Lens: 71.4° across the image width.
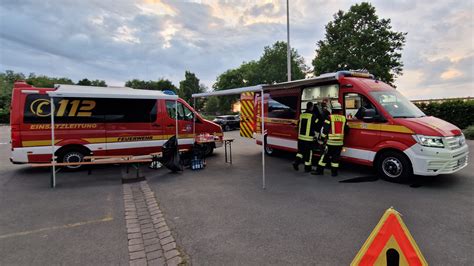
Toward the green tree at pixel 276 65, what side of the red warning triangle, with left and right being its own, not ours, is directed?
back

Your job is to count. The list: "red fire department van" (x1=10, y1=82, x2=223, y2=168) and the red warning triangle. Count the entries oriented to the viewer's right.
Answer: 1

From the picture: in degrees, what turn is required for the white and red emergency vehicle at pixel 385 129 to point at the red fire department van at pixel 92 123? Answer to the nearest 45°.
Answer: approximately 135° to its right

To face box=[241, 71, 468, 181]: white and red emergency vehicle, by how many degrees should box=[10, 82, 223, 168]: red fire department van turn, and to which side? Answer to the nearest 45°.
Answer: approximately 45° to its right

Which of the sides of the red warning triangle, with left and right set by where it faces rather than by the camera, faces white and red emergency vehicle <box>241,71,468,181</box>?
back

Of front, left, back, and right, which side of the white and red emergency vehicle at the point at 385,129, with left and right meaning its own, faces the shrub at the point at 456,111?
left

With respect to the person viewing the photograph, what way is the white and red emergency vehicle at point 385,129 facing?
facing the viewer and to the right of the viewer

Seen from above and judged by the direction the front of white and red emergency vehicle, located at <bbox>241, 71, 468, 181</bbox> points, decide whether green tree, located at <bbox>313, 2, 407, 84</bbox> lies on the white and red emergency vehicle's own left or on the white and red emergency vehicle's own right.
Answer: on the white and red emergency vehicle's own left

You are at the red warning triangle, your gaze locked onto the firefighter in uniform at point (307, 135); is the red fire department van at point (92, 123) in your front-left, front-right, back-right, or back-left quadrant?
front-left

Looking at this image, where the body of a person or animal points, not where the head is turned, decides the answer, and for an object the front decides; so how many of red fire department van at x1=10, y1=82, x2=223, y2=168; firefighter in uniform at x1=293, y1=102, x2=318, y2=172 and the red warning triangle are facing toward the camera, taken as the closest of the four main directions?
1

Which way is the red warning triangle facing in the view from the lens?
facing the viewer

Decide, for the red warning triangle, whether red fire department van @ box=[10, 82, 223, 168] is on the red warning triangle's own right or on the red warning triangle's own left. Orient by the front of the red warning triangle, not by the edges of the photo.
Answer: on the red warning triangle's own right

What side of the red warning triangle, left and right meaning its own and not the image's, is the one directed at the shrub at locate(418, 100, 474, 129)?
back

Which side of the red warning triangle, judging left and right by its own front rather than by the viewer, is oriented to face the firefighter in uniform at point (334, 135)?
back

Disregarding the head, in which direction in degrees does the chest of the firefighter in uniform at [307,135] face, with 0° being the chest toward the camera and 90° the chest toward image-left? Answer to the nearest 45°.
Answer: approximately 225°

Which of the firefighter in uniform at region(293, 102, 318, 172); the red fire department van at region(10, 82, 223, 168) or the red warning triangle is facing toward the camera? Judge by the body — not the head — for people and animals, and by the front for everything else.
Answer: the red warning triangle

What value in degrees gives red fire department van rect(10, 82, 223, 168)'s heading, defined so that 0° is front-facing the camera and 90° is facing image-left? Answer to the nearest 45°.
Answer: approximately 270°

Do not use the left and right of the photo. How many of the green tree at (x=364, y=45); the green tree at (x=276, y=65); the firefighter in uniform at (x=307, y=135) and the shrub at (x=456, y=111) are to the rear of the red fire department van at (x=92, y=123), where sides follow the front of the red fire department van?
0
